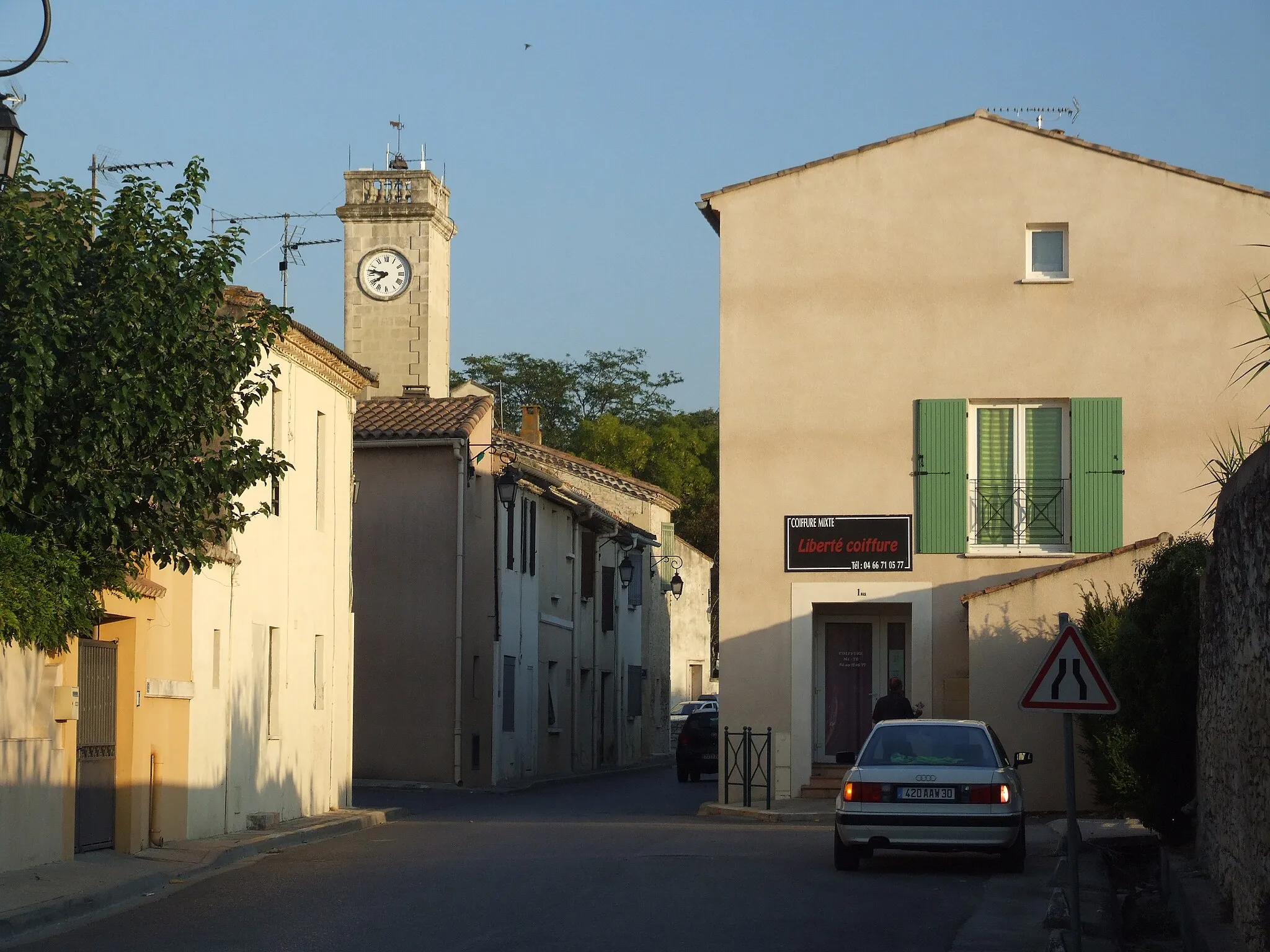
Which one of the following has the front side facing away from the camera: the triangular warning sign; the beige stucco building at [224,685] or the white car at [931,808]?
the white car

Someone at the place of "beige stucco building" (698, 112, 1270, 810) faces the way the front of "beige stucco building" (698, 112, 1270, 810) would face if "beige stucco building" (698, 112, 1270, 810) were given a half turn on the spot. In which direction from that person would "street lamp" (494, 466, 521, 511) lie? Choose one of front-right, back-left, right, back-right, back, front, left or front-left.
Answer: front-left

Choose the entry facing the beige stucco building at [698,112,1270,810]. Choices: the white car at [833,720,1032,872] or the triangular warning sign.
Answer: the white car

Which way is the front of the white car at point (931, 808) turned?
away from the camera

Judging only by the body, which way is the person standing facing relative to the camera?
away from the camera

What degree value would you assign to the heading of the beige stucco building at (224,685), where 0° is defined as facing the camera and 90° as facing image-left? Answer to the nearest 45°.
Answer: approximately 315°

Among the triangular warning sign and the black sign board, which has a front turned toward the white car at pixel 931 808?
the black sign board

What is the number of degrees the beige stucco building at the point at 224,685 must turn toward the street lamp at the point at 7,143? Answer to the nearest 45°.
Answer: approximately 45° to its right

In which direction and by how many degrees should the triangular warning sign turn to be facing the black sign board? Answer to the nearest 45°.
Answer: approximately 180°

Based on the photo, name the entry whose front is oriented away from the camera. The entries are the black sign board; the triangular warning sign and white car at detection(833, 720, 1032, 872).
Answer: the white car

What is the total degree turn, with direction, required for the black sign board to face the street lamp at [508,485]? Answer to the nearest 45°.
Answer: approximately 135° to its right

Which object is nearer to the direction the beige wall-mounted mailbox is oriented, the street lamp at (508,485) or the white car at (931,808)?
the white car

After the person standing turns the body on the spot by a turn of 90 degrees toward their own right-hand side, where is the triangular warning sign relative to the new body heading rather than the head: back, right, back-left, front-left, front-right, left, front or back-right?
right
